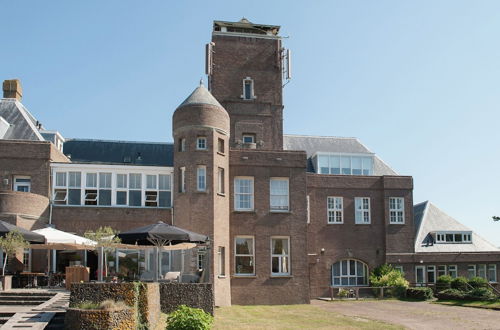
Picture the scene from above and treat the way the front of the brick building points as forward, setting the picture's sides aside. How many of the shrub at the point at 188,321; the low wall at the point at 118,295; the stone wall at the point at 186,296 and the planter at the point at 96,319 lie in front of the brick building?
4

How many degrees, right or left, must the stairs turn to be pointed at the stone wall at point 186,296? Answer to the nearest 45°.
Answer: approximately 90° to its left

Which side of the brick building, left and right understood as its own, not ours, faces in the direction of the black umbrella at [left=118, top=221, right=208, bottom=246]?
front

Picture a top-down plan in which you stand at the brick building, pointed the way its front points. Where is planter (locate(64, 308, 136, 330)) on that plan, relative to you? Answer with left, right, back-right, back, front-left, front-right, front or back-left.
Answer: front

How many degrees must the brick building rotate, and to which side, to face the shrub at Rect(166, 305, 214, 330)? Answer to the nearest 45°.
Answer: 0° — it already faces it

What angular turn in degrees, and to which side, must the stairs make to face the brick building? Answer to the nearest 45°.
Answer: approximately 135° to its left

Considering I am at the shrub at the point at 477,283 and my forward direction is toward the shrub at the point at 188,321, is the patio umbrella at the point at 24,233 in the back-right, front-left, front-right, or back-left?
front-right

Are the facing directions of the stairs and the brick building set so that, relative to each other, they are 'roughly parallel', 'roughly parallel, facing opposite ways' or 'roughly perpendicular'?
roughly parallel

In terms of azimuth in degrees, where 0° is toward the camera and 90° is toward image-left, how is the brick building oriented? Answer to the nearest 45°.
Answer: approximately 0°

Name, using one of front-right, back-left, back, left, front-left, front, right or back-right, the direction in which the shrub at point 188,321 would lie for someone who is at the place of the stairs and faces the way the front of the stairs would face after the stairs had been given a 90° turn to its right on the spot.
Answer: back-left

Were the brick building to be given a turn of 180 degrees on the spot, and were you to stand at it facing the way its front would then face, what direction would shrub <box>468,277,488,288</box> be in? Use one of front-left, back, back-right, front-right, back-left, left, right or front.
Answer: right

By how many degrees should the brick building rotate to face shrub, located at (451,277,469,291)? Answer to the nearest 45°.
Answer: approximately 90° to its left

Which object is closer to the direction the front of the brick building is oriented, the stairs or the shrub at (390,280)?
the stairs

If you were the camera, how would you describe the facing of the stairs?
facing the viewer

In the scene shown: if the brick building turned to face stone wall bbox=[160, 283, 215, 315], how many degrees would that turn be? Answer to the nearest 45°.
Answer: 0° — it already faces it

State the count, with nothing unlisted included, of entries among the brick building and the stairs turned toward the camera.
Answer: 2
